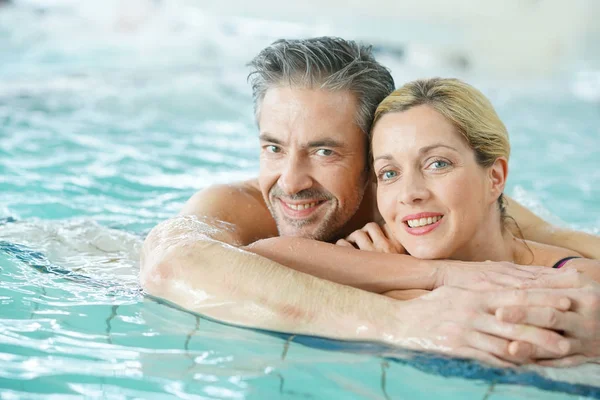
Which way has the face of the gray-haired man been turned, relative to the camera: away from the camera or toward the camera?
toward the camera

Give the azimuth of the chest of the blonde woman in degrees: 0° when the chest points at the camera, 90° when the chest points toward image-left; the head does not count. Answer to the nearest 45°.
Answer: approximately 45°
